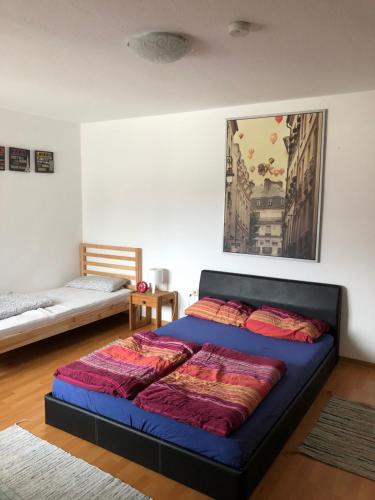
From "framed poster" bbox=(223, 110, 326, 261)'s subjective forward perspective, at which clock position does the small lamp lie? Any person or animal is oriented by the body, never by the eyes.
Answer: The small lamp is roughly at 2 o'clock from the framed poster.

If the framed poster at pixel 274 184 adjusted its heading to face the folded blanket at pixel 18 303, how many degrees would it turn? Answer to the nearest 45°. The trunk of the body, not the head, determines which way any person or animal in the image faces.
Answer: approximately 45° to its right

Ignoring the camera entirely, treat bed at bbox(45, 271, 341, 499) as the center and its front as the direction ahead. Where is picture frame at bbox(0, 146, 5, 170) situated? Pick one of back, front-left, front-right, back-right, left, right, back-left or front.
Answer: right

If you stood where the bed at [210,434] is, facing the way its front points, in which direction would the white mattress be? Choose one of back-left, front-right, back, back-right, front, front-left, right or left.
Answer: right

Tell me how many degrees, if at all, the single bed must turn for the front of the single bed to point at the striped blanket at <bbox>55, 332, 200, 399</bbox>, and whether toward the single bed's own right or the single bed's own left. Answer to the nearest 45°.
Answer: approximately 45° to the single bed's own left

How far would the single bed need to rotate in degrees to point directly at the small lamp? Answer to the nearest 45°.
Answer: approximately 135° to its left

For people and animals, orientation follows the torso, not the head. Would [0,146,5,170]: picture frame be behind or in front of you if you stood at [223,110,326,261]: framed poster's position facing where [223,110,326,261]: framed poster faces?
in front

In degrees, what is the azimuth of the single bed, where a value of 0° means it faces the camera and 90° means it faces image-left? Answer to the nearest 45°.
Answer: approximately 45°

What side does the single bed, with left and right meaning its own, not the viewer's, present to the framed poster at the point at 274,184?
left

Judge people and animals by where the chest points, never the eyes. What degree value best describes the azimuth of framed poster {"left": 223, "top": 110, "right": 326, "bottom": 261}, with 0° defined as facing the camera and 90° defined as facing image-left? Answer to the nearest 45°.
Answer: approximately 45°

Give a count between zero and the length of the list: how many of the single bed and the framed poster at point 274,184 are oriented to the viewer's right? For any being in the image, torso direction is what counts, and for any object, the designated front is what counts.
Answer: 0
